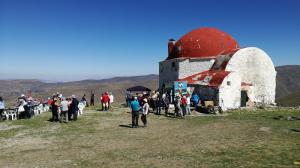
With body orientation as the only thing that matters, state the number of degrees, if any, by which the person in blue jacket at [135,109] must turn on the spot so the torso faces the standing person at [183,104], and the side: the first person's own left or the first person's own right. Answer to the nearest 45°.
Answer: approximately 45° to the first person's own right

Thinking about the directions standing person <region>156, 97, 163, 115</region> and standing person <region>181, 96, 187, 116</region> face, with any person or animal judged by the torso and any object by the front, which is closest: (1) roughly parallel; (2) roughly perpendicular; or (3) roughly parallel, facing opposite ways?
roughly parallel

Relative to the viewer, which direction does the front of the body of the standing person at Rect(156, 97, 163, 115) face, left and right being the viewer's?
facing away from the viewer

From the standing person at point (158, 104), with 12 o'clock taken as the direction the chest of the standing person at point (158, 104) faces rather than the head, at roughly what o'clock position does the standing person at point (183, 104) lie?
the standing person at point (183, 104) is roughly at 4 o'clock from the standing person at point (158, 104).

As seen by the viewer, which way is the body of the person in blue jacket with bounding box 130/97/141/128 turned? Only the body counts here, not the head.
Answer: away from the camera

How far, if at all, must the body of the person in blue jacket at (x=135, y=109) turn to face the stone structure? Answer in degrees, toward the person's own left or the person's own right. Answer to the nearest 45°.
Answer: approximately 45° to the person's own right
